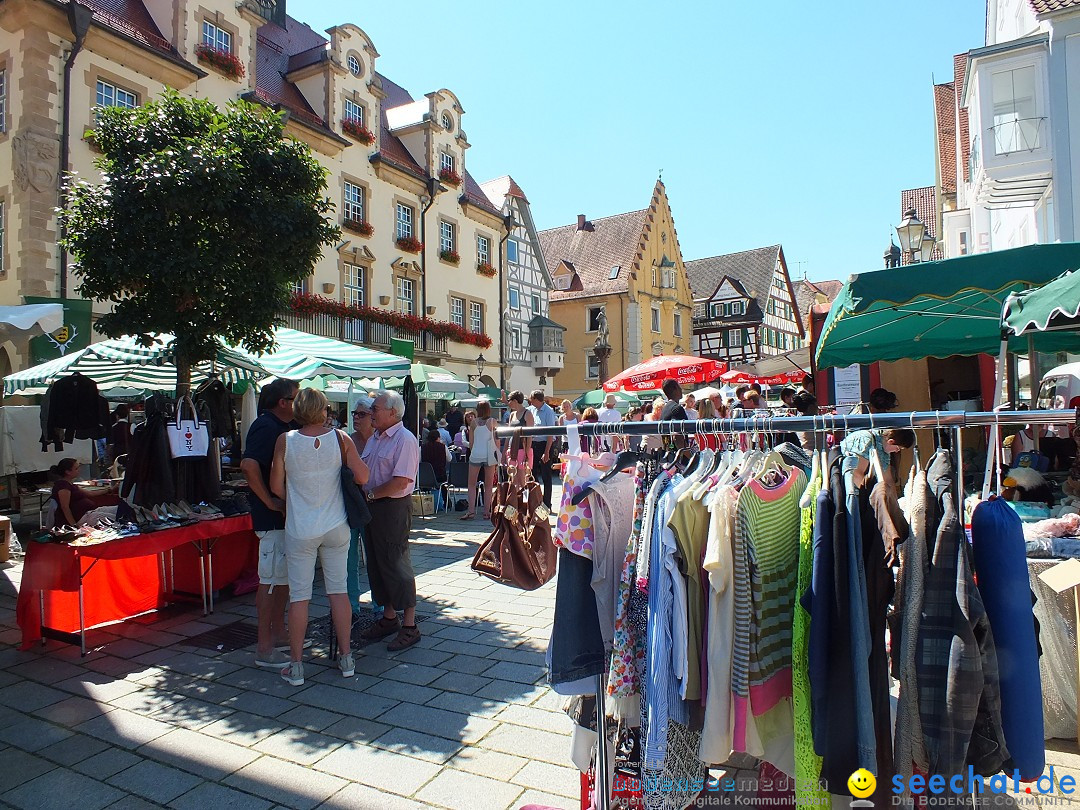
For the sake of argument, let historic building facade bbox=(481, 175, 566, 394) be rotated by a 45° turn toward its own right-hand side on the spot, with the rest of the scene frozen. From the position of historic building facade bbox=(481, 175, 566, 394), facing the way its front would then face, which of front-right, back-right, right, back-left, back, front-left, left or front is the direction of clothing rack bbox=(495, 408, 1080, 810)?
front

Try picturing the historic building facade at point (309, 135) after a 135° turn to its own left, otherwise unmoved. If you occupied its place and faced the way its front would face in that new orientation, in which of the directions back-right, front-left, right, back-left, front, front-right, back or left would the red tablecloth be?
back

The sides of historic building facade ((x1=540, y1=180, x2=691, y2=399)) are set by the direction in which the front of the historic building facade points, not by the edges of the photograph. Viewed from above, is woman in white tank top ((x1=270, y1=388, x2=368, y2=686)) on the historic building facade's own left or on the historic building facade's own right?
on the historic building facade's own right

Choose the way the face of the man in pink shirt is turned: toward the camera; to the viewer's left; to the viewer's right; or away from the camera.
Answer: to the viewer's left

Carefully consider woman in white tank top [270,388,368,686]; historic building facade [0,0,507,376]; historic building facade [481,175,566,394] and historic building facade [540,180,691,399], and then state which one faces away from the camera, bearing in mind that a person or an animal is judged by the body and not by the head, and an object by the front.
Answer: the woman in white tank top

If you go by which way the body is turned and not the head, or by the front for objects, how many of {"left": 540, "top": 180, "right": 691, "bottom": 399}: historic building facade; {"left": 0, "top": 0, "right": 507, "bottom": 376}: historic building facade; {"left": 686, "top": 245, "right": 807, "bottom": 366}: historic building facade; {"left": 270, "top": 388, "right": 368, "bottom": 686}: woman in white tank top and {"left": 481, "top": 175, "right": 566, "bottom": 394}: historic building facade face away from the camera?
1

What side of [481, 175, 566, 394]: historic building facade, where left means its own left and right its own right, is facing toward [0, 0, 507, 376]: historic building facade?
right

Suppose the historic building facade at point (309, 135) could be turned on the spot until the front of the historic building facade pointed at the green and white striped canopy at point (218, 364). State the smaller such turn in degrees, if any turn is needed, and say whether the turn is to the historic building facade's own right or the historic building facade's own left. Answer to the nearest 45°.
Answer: approximately 45° to the historic building facade's own right

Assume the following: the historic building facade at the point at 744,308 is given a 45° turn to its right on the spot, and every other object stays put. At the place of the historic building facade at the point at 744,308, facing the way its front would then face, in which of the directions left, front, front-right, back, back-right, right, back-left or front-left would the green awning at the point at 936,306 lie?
left

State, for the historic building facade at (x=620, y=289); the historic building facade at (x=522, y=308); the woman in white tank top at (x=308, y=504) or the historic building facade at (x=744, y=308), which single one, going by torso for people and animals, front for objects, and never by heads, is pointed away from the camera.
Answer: the woman in white tank top

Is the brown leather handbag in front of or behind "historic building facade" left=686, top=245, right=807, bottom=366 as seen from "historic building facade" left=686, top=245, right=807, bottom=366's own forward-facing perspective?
in front

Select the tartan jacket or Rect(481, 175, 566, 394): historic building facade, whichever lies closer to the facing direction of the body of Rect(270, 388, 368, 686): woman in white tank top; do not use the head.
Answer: the historic building facade

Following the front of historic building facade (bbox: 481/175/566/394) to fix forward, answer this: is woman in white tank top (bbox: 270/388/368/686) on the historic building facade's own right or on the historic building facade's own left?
on the historic building facade's own right

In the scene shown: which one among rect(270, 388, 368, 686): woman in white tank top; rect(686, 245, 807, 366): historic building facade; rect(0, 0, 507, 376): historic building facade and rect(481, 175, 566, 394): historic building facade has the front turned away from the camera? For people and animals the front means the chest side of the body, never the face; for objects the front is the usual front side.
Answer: the woman in white tank top

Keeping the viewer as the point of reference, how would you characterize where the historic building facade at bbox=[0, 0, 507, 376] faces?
facing the viewer and to the right of the viewer

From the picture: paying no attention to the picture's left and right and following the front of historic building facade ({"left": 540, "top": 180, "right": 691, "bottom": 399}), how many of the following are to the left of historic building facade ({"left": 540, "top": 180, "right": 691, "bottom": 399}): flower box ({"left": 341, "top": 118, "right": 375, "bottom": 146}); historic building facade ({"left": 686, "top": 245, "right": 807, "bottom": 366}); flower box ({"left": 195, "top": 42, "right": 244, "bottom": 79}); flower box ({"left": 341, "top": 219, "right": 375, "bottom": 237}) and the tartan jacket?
1

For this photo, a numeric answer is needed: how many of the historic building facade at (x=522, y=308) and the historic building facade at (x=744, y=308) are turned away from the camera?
0

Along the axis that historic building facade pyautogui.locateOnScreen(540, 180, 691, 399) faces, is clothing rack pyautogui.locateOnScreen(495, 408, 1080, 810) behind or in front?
in front

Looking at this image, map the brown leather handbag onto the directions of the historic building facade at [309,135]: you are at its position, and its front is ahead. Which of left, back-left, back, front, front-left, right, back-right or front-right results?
front-right
